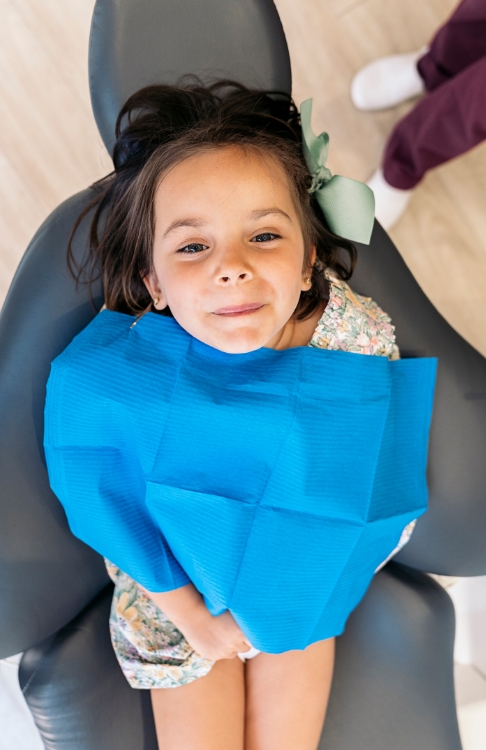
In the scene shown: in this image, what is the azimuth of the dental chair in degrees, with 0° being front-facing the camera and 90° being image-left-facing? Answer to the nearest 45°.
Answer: approximately 0°
